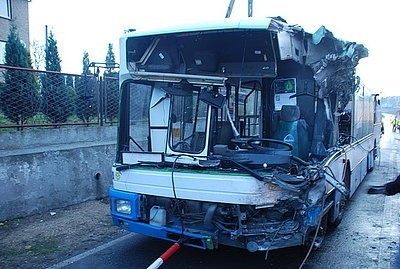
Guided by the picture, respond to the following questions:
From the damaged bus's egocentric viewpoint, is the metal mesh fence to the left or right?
on its right

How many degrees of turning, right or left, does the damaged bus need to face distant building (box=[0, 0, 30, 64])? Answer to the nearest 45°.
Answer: approximately 90° to its right

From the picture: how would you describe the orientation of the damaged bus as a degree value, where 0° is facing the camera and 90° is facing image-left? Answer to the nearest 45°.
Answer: approximately 45°

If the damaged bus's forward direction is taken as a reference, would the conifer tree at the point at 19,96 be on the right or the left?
on its right

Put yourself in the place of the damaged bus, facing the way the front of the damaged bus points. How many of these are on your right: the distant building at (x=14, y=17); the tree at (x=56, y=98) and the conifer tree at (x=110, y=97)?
3

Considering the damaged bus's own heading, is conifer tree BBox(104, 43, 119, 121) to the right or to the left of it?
on its right

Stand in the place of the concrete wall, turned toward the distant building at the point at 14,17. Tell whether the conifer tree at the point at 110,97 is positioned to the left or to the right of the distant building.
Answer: right

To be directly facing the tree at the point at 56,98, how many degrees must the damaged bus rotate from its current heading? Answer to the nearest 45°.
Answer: approximately 90° to its right

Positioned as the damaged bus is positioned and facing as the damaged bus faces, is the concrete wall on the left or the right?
on its right
